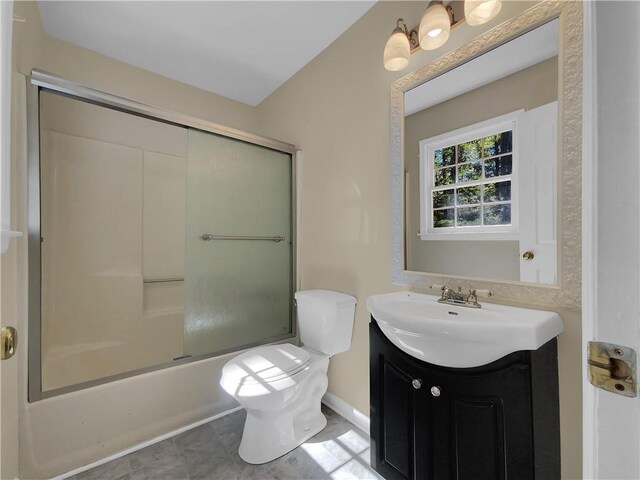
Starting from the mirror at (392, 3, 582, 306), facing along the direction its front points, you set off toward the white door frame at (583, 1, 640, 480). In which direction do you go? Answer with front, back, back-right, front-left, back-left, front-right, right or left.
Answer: front-left

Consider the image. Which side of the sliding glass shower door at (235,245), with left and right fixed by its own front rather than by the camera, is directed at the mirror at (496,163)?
front

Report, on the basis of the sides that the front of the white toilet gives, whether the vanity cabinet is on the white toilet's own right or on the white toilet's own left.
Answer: on the white toilet's own left

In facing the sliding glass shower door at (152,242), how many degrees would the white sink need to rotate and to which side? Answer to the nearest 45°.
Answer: approximately 45° to its right

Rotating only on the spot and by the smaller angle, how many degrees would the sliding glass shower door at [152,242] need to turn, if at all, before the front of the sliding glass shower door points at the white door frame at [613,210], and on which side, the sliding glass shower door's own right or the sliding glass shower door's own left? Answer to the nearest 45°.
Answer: approximately 45° to the sliding glass shower door's own right

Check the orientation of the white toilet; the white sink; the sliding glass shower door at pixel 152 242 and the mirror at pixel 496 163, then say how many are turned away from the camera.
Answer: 0

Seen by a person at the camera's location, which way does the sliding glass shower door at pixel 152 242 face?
facing the viewer and to the right of the viewer

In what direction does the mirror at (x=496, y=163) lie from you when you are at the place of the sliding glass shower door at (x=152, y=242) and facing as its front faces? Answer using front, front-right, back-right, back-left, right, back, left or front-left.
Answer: front

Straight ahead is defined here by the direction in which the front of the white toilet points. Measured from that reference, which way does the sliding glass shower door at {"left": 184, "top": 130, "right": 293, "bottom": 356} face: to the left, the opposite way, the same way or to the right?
to the left

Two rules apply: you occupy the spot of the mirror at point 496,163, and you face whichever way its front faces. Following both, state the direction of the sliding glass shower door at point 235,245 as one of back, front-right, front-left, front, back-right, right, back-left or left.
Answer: front-right

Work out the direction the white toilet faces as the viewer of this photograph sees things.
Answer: facing the viewer and to the left of the viewer

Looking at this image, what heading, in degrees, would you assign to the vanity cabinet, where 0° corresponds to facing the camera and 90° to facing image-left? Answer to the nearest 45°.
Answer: approximately 45°
